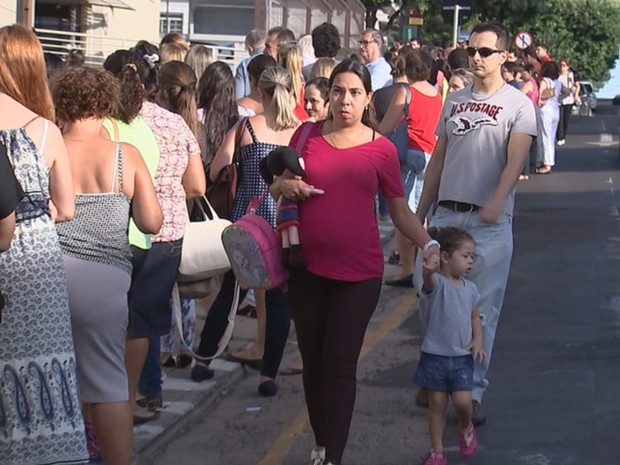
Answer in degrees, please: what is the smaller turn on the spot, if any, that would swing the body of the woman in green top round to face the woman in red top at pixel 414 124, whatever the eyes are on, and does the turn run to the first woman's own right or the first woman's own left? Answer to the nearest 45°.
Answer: approximately 45° to the first woman's own right

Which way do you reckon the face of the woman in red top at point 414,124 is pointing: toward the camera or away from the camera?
away from the camera

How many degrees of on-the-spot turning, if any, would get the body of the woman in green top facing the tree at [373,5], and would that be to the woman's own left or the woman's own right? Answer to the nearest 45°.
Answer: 0° — they already face it

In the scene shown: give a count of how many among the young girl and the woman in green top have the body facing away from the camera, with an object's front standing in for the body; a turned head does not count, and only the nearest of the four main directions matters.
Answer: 1

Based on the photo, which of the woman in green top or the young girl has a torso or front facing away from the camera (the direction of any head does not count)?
the woman in green top

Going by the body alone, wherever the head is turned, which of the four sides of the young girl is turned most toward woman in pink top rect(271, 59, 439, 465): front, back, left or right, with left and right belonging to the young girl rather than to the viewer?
right

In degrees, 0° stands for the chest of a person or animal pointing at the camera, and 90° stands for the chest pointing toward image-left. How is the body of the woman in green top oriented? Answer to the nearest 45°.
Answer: approximately 180°

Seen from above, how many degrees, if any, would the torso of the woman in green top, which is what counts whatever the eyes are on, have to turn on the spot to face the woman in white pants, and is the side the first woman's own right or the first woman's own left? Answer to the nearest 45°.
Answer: approximately 45° to the first woman's own right

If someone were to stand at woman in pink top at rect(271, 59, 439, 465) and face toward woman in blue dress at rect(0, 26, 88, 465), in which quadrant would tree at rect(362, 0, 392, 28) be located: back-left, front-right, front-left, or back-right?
back-right

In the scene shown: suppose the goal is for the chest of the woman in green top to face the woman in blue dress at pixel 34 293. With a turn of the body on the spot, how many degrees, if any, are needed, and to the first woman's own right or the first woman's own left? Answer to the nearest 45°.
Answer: approximately 180°

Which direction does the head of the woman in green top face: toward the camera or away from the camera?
away from the camera

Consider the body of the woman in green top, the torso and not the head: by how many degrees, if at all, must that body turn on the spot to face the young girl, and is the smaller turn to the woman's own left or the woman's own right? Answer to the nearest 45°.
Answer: approximately 90° to the woman's own right

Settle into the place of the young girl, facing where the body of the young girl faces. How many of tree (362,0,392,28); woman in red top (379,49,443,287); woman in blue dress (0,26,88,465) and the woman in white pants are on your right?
1

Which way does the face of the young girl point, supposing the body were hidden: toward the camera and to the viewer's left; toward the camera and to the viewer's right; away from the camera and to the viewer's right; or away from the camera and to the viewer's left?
toward the camera and to the viewer's right

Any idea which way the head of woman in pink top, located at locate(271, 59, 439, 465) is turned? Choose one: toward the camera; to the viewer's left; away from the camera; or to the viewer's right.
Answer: toward the camera

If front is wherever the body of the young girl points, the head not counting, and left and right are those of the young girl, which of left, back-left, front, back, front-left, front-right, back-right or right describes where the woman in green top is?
back-right
